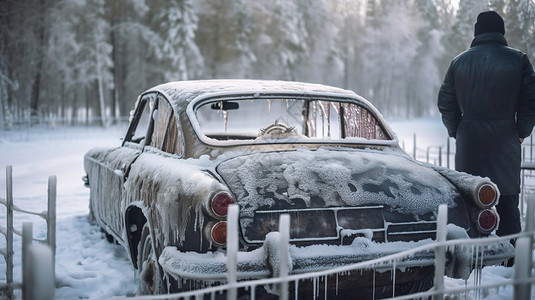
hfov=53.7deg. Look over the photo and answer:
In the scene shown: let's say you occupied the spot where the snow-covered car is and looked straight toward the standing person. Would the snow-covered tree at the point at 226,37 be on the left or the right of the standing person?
left

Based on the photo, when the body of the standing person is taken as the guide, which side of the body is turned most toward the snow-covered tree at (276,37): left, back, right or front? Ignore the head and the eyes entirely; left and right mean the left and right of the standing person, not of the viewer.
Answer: front

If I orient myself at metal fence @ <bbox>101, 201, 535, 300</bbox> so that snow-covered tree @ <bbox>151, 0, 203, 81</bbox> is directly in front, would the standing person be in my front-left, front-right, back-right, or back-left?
front-right

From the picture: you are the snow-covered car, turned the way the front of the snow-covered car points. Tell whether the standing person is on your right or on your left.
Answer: on your right

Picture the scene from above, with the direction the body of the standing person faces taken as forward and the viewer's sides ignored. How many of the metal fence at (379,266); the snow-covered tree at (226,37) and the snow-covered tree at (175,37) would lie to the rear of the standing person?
1

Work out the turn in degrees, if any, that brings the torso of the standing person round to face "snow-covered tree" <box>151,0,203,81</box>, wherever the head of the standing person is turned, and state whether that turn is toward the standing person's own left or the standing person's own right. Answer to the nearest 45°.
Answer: approximately 45° to the standing person's own left

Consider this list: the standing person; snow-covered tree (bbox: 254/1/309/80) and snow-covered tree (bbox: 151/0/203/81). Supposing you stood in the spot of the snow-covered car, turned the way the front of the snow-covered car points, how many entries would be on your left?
0

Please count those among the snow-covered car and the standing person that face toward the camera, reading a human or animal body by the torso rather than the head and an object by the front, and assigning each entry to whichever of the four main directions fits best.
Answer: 0

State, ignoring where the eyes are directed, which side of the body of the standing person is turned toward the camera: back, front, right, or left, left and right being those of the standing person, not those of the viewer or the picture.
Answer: back

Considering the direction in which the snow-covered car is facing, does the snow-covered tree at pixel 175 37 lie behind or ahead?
ahead

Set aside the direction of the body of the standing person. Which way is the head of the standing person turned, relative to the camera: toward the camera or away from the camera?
away from the camera

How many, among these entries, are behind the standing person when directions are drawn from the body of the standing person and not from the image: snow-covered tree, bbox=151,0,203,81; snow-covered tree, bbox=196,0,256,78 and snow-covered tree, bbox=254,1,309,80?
0

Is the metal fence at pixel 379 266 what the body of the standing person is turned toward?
no

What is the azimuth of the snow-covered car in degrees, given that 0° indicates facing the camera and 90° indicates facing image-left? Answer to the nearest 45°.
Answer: approximately 135°

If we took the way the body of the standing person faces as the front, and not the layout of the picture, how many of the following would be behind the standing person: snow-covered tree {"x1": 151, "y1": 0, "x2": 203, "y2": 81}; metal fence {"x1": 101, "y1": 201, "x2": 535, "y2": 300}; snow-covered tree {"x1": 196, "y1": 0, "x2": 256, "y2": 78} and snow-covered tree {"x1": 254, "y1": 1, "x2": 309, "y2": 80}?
1
